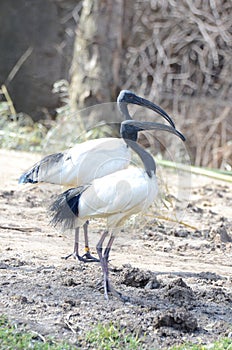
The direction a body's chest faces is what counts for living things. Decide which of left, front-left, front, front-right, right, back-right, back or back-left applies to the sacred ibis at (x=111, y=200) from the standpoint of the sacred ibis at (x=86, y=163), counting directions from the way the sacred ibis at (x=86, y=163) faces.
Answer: right

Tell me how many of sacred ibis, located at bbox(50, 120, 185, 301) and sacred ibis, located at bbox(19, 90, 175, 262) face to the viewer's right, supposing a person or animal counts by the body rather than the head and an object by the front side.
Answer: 2

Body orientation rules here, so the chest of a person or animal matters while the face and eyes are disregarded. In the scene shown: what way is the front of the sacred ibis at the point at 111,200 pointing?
to the viewer's right

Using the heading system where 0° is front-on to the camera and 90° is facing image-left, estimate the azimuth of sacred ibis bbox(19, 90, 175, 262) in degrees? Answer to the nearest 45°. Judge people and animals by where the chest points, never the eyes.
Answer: approximately 270°

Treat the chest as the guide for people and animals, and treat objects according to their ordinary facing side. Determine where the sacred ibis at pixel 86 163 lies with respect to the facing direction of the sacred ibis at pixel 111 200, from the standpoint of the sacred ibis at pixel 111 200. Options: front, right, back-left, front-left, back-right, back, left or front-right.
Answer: left
